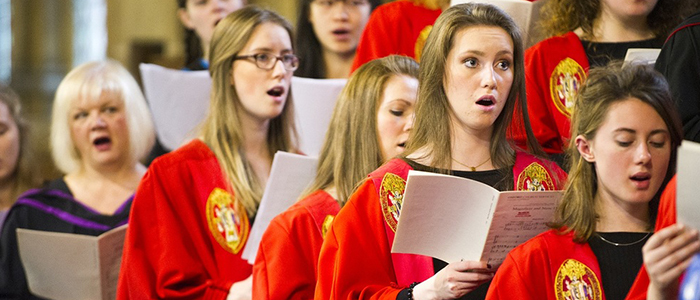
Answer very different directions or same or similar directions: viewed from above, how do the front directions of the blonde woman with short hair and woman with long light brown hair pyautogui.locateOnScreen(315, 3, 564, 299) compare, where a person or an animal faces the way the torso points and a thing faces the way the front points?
same or similar directions

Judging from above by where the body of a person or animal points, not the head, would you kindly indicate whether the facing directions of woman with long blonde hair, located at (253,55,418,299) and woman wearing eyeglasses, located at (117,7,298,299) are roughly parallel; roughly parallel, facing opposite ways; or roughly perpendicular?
roughly parallel

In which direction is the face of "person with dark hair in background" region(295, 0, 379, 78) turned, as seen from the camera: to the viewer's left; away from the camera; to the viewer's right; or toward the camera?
toward the camera

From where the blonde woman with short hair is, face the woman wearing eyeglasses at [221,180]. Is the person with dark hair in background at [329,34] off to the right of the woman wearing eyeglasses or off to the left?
left

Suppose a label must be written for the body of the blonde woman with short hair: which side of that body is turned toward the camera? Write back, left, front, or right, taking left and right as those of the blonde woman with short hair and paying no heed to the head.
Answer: front
